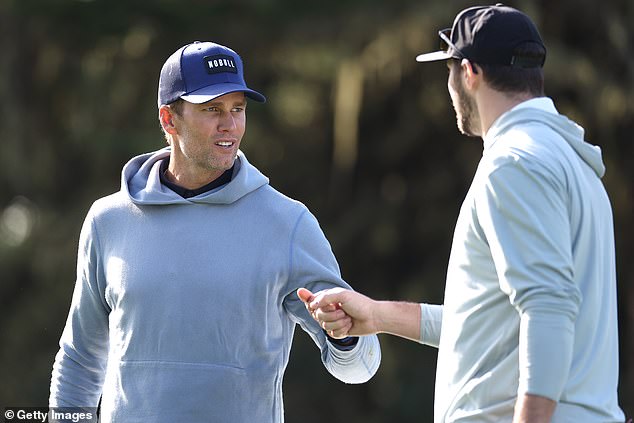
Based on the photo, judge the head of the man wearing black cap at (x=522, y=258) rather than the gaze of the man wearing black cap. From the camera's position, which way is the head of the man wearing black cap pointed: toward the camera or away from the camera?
away from the camera

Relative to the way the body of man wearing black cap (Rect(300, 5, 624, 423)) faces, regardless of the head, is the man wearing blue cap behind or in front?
in front

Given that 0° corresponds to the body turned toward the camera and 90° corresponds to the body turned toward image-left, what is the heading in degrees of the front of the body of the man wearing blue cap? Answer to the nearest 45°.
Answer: approximately 0°

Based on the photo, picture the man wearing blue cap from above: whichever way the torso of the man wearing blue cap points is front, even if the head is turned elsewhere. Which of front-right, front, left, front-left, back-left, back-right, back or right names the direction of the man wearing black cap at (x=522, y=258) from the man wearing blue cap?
front-left

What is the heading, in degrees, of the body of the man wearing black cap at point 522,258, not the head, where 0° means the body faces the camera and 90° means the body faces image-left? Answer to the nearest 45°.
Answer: approximately 135°

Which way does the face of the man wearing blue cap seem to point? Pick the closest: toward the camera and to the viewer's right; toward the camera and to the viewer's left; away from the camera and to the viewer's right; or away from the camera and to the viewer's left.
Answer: toward the camera and to the viewer's right

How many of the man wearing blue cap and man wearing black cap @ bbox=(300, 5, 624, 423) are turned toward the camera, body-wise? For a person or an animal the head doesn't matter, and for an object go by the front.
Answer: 1
